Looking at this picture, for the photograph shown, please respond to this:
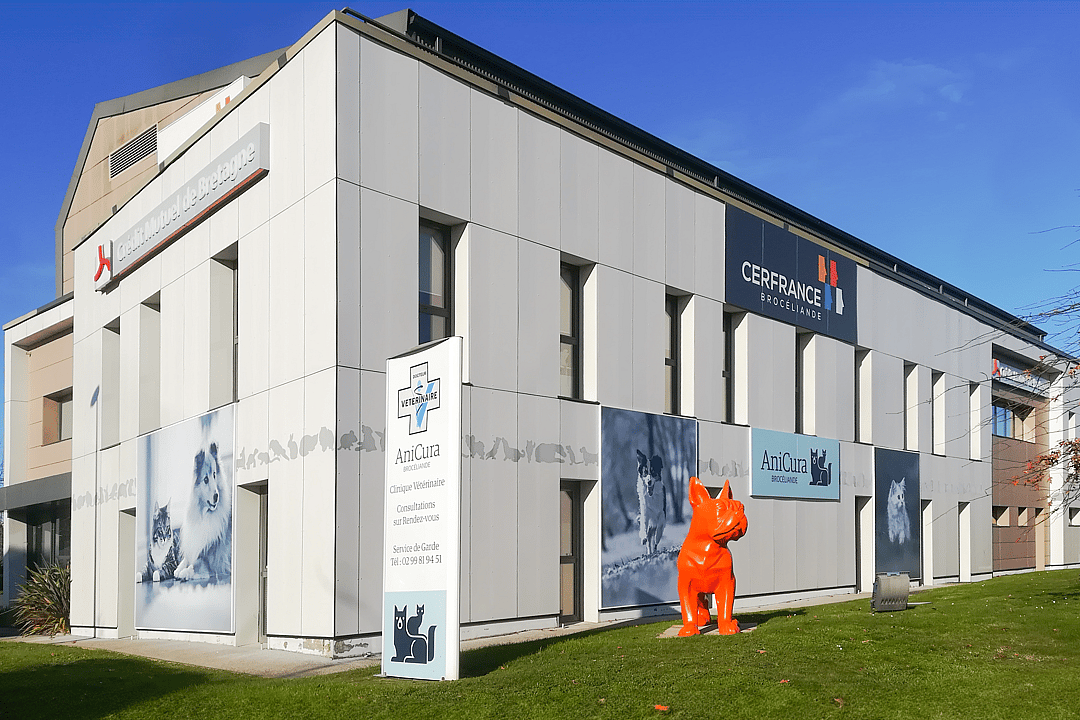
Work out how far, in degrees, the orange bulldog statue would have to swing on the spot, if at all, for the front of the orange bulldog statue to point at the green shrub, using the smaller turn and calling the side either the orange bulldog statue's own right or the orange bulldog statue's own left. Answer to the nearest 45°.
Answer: approximately 135° to the orange bulldog statue's own right
